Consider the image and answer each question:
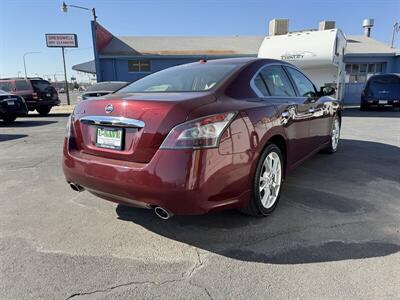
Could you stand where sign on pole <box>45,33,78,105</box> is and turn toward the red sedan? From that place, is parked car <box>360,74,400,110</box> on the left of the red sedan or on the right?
left

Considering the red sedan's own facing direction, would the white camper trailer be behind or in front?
in front

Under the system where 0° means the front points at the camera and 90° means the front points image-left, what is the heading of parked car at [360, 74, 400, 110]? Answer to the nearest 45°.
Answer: approximately 180°

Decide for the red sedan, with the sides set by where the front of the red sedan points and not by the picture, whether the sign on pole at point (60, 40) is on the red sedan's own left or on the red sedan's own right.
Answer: on the red sedan's own left

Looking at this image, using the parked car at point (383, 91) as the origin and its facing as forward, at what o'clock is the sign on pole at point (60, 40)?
The sign on pole is roughly at 9 o'clock from the parked car.

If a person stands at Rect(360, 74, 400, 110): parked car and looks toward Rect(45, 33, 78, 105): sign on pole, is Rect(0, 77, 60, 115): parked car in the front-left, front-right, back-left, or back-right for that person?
front-left

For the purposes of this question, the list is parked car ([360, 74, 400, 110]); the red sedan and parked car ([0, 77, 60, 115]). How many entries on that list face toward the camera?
0

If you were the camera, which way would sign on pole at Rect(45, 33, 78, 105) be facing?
facing the viewer

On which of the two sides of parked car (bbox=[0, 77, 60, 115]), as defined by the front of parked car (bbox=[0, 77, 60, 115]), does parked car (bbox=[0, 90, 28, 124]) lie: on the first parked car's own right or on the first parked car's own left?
on the first parked car's own left

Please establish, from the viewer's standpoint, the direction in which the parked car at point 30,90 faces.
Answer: facing away from the viewer and to the left of the viewer

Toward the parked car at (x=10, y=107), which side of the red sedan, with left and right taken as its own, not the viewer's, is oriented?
left

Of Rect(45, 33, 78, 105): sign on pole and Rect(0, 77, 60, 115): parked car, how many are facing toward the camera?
1

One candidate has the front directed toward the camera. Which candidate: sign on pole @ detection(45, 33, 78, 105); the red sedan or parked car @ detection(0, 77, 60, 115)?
the sign on pole
